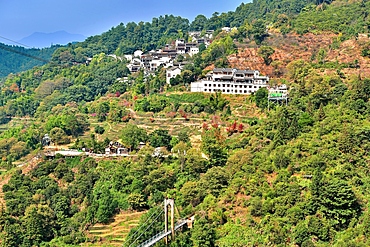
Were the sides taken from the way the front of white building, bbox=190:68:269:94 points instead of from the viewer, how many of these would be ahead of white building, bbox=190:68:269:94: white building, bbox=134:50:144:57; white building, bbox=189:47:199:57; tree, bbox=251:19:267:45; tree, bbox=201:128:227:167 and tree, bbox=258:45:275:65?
1

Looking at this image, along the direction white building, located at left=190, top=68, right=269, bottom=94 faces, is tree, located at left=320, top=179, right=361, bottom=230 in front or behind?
in front

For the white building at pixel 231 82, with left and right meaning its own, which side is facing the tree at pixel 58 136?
right

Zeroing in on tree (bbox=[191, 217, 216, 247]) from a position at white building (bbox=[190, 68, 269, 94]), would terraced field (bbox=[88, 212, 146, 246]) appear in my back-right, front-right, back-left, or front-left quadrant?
front-right

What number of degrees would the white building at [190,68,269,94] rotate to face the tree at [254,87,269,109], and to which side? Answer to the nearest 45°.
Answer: approximately 45° to its left

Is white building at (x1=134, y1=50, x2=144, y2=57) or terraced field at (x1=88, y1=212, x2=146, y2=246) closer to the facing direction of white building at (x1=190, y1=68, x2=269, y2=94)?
the terraced field

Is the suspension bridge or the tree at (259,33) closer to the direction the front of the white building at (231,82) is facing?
the suspension bridge

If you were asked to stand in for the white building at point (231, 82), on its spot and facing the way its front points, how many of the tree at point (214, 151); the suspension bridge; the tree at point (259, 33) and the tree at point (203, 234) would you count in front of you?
3

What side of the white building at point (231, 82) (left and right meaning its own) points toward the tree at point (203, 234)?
front

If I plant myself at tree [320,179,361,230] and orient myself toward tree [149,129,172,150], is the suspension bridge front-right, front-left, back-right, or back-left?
front-left

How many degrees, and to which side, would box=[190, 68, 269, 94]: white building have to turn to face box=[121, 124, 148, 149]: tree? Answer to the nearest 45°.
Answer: approximately 45° to its right

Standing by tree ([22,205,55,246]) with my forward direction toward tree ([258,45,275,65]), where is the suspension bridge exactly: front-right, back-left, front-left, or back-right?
front-right

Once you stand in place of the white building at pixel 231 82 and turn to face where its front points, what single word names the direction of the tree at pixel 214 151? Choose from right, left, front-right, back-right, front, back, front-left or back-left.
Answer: front

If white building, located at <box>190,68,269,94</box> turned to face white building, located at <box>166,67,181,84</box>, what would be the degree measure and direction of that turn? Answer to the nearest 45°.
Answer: approximately 135° to its right

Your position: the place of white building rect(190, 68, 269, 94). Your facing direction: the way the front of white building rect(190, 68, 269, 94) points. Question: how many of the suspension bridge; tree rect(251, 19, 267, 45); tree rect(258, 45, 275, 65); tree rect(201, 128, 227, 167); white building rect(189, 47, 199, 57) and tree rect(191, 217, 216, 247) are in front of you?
3

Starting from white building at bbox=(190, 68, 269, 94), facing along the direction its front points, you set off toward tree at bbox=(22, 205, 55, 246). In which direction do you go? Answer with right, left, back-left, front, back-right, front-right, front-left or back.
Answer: front-right

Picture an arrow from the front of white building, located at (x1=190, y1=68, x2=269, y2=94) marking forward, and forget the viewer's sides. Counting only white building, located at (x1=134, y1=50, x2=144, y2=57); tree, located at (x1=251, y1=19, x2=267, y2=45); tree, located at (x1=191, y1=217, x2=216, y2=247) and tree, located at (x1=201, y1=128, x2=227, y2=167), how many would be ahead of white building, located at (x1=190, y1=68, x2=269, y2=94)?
2

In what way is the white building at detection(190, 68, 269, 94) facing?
toward the camera

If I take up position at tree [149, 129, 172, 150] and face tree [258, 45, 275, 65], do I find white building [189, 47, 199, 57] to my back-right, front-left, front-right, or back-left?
front-left

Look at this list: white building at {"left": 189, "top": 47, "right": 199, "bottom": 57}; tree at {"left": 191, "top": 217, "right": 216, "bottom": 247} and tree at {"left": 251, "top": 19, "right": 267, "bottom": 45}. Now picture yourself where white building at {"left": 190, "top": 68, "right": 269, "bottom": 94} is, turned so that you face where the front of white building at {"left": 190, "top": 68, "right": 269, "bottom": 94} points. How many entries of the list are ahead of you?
1

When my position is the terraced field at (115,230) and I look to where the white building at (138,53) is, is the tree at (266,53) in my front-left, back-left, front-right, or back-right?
front-right
